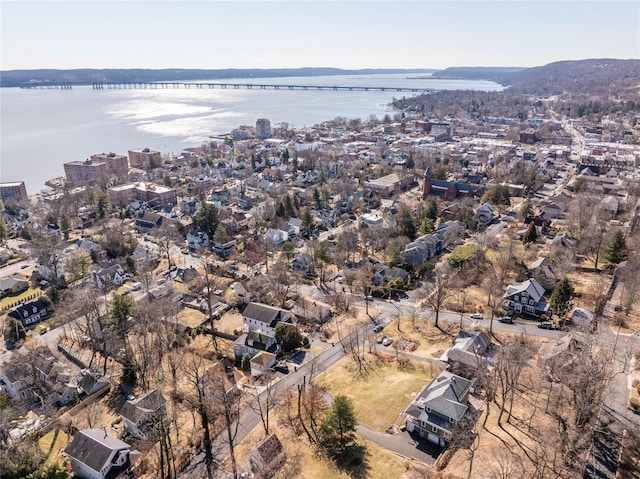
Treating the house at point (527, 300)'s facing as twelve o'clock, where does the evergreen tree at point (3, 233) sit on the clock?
The evergreen tree is roughly at 3 o'clock from the house.

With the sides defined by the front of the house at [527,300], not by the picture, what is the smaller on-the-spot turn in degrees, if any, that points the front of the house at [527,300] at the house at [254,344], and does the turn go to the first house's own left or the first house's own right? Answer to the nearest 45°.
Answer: approximately 45° to the first house's own right

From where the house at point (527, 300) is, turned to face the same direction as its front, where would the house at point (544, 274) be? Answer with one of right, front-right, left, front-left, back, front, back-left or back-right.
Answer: back

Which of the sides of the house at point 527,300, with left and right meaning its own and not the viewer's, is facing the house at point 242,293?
right

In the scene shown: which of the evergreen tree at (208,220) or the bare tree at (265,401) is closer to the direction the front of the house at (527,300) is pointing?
the bare tree

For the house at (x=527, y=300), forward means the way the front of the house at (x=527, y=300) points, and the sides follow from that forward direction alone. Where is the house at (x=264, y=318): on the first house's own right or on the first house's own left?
on the first house's own right

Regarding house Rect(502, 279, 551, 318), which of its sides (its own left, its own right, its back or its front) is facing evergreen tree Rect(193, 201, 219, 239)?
right

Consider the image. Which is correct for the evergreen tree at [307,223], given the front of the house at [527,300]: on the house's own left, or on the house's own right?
on the house's own right

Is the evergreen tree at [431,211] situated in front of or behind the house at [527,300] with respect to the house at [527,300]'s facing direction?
behind

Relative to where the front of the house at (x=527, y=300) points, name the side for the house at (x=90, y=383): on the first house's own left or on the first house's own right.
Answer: on the first house's own right

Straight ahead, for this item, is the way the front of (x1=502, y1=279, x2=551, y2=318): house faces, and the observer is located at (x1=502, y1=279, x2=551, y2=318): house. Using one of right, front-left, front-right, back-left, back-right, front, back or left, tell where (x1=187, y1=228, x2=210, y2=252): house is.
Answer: right

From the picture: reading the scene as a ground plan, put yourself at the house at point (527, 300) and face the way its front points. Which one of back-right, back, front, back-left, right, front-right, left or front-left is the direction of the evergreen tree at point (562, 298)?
left

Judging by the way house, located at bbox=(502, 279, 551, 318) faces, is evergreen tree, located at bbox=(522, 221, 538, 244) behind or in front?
behind

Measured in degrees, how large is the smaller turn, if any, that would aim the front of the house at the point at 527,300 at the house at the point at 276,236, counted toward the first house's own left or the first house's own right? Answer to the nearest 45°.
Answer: approximately 90° to the first house's own right

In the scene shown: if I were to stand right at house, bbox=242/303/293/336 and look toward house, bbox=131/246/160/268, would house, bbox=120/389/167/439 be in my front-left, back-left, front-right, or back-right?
back-left

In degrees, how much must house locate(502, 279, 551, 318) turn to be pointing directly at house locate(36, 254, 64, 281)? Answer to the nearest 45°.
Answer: approximately 90° to its right

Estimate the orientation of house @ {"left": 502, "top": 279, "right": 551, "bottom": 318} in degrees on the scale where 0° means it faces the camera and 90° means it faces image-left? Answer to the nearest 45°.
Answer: approximately 0°

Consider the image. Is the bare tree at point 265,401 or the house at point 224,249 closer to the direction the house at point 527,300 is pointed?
the bare tree
